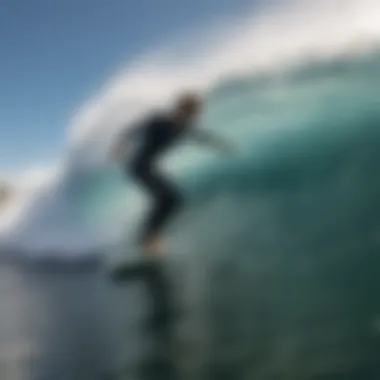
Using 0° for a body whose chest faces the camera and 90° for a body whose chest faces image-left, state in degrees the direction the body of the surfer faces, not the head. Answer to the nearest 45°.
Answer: approximately 270°
